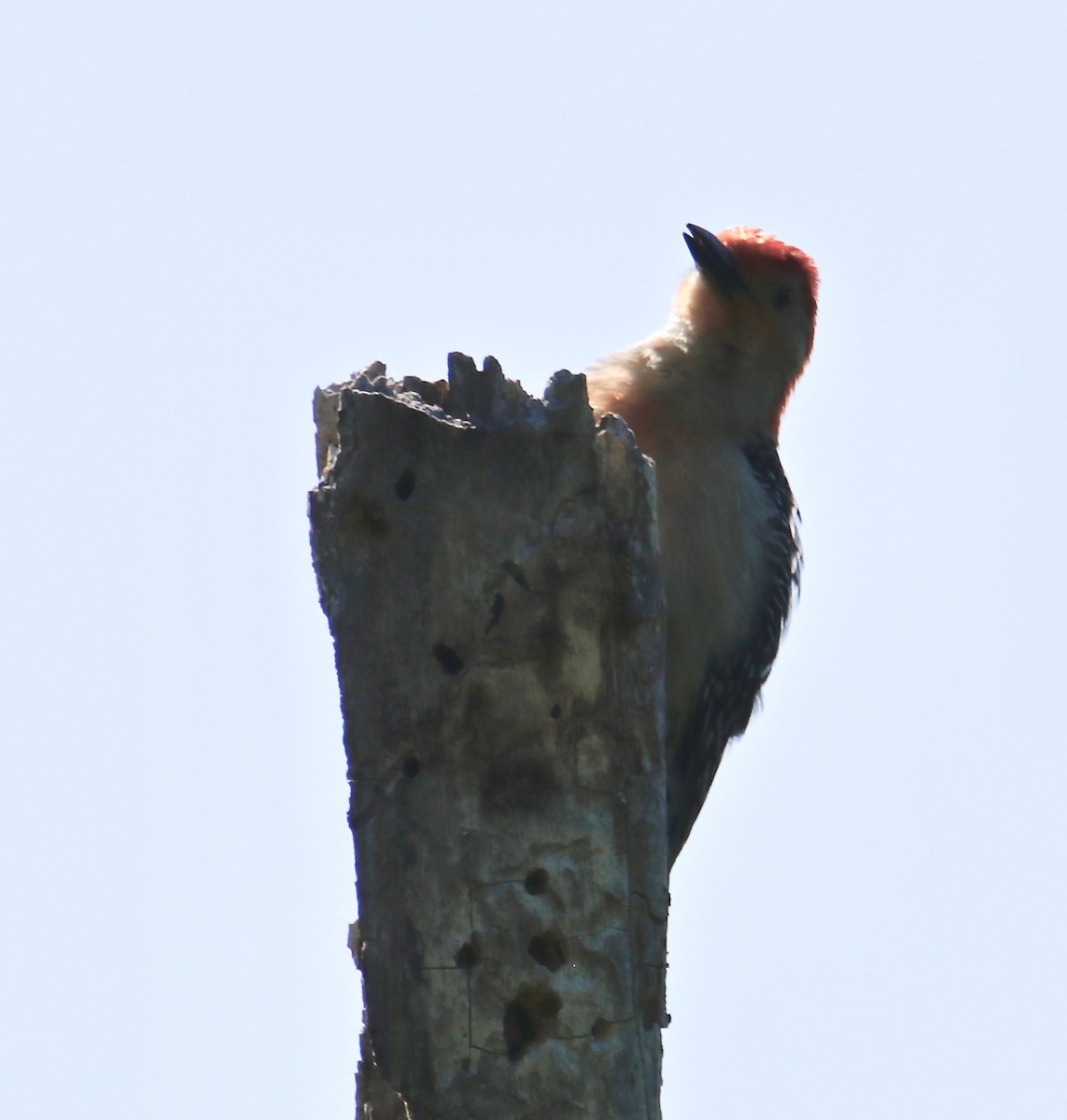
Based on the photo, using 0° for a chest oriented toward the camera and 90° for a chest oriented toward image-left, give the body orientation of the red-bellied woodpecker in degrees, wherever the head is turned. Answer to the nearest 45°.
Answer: approximately 45°
